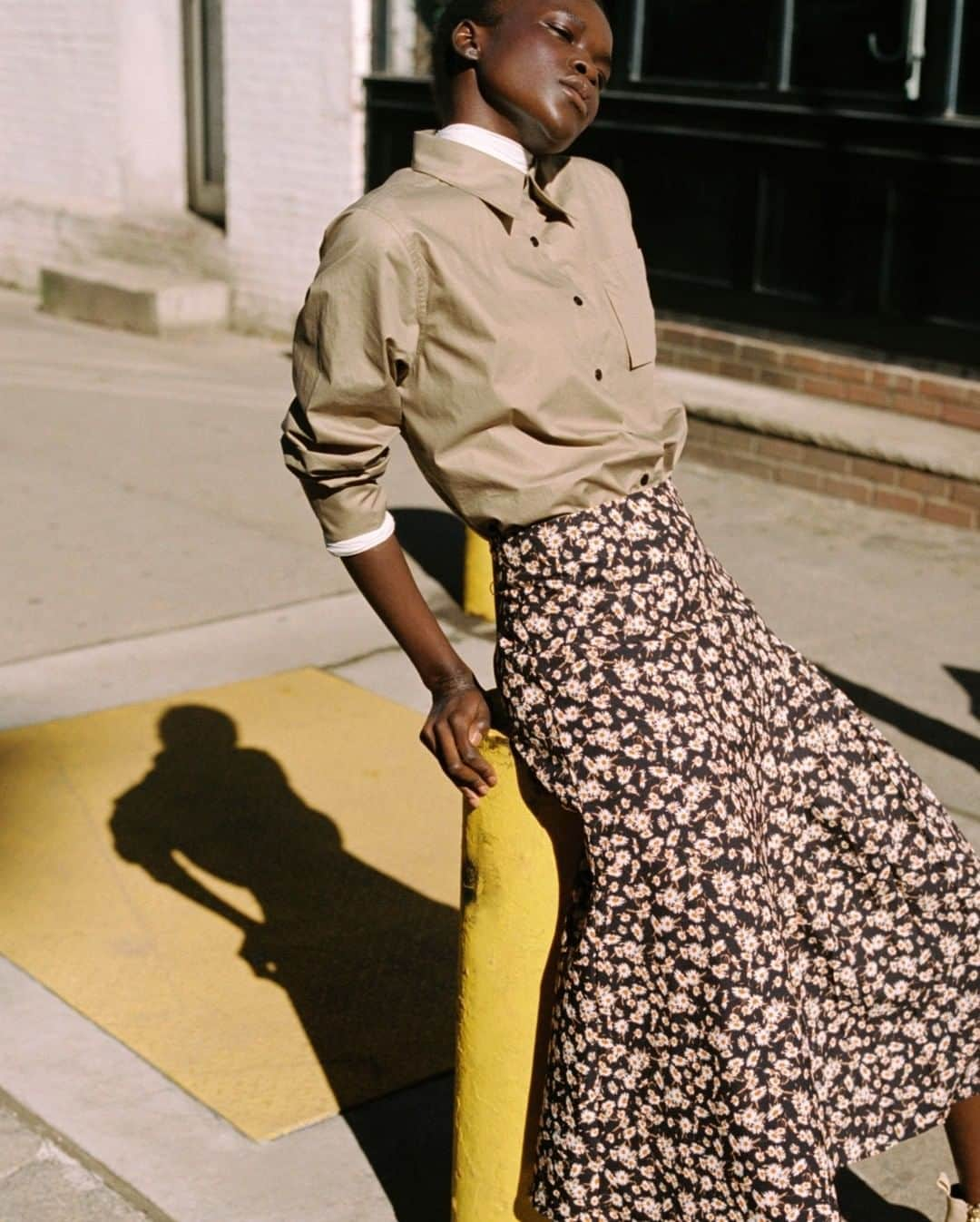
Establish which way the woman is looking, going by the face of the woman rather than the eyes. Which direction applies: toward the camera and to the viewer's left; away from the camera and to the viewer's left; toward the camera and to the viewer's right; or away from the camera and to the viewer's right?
toward the camera and to the viewer's right

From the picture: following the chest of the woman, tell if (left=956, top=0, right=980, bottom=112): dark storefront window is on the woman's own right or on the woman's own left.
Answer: on the woman's own left

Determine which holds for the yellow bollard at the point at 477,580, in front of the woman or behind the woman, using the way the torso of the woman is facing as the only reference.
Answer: behind

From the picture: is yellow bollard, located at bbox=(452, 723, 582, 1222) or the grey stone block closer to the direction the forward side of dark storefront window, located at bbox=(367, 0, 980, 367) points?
the yellow bollard

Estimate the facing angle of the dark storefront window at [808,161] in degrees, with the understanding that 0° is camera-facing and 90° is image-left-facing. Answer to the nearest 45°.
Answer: approximately 45°

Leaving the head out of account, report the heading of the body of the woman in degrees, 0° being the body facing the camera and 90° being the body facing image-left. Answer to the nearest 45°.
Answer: approximately 315°

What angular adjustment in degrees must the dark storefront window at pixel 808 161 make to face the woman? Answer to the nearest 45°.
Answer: approximately 45° to its left

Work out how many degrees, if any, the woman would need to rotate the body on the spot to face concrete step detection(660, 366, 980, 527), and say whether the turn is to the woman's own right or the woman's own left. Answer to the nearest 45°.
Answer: approximately 135° to the woman's own left
